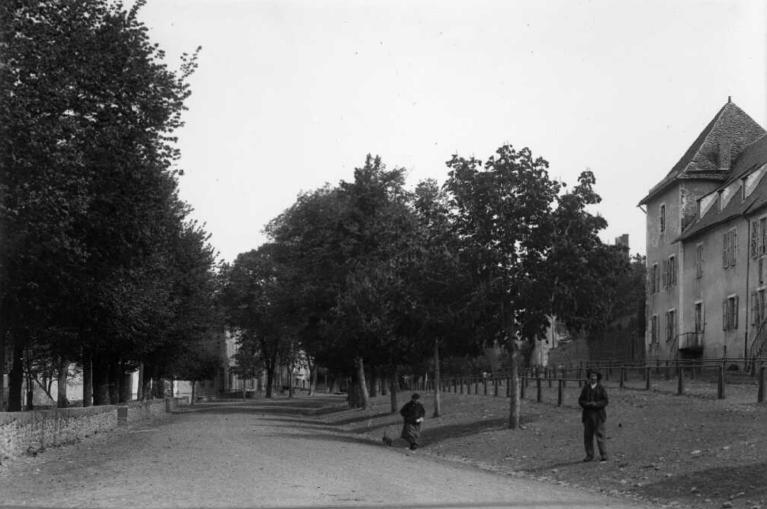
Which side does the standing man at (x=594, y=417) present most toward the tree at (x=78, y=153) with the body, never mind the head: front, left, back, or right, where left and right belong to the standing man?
right

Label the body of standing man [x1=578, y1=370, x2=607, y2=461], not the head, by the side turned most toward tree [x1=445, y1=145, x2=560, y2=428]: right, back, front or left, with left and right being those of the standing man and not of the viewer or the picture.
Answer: back

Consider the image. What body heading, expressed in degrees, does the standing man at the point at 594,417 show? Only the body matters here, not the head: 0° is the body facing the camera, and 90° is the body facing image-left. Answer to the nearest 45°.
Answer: approximately 0°
